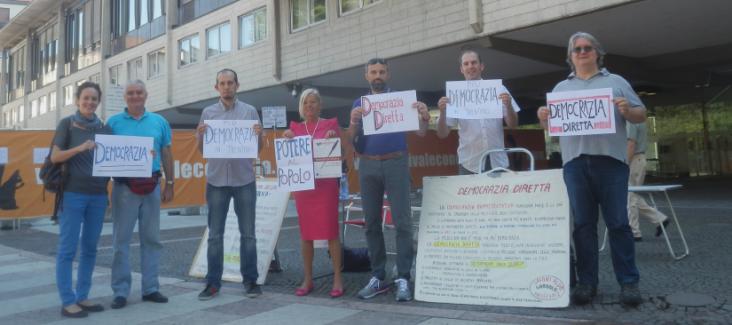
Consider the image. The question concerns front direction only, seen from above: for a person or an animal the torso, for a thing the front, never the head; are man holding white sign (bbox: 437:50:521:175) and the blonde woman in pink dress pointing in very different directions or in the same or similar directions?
same or similar directions

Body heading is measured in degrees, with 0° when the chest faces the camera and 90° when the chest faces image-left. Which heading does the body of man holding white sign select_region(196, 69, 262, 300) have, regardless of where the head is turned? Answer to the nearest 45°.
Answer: approximately 0°

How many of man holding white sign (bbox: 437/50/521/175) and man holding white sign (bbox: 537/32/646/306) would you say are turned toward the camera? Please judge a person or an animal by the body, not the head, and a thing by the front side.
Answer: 2

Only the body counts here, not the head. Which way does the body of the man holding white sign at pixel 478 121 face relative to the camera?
toward the camera

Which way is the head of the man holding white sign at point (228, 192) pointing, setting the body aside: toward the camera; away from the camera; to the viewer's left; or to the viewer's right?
toward the camera

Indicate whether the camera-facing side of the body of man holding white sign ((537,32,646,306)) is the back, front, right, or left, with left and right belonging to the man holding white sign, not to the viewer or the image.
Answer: front

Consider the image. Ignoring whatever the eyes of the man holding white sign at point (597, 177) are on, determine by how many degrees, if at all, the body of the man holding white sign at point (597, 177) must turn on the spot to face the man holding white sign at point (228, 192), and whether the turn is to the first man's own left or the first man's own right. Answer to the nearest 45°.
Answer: approximately 90° to the first man's own right

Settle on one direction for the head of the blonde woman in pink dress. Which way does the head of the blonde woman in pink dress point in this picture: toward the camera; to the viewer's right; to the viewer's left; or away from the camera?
toward the camera

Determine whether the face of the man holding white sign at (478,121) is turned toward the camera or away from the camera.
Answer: toward the camera

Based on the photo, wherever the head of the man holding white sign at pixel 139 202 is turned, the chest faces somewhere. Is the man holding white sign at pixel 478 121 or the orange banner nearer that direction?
the man holding white sign

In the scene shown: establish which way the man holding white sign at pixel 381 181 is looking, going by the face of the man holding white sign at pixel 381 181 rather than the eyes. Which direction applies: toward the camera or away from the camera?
toward the camera

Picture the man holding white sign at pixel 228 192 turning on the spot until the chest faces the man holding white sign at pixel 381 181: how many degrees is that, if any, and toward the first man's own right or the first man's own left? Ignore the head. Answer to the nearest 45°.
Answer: approximately 45° to the first man's own left

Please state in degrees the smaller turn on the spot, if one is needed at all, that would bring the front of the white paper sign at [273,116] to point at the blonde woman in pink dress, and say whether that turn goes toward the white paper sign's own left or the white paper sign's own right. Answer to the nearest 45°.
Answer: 0° — it already faces them

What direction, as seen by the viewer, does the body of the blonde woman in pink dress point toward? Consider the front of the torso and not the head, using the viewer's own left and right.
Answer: facing the viewer

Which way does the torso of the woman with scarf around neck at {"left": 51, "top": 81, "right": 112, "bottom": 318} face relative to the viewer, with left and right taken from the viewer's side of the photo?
facing the viewer and to the right of the viewer

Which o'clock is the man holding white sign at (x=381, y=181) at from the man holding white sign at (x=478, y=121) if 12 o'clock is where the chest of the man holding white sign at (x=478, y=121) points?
the man holding white sign at (x=381, y=181) is roughly at 3 o'clock from the man holding white sign at (x=478, y=121).
